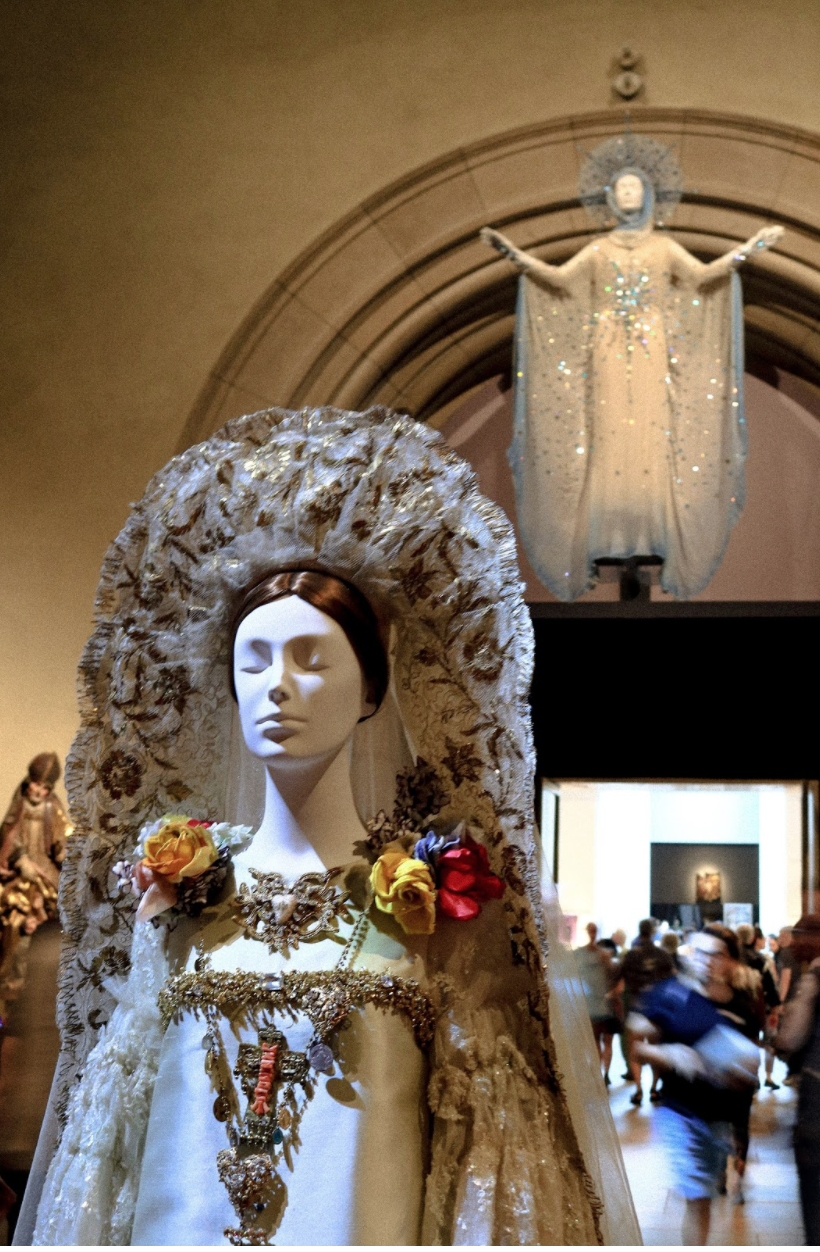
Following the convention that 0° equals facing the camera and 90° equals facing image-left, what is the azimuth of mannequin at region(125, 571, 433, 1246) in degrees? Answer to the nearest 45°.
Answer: approximately 45°

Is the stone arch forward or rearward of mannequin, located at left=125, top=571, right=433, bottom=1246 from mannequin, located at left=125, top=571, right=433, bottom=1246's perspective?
rearward

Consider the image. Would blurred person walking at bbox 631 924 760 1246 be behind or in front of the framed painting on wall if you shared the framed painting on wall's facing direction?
in front

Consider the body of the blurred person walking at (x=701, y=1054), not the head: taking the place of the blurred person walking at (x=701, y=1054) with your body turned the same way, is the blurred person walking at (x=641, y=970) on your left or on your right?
on your right

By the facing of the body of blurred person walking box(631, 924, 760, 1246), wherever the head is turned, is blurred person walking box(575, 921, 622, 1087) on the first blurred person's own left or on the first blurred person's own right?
on the first blurred person's own right

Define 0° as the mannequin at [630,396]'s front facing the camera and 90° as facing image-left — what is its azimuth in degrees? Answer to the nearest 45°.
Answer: approximately 0°

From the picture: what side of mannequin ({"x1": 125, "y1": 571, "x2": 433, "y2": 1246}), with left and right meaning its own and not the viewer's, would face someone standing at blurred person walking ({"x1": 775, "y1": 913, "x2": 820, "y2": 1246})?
back
